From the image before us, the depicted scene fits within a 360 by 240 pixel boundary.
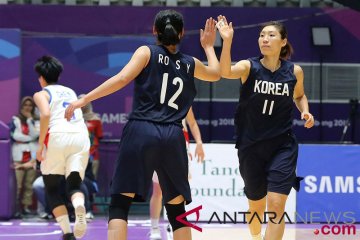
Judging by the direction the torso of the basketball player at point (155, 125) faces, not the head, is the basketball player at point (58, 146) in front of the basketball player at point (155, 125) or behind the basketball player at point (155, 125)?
in front

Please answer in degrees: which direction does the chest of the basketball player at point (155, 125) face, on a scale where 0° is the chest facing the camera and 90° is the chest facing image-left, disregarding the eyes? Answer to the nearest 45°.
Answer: approximately 180°

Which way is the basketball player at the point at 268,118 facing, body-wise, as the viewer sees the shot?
toward the camera

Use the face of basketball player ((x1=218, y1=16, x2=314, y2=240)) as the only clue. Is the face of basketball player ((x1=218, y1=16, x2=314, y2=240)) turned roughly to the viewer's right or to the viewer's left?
to the viewer's left

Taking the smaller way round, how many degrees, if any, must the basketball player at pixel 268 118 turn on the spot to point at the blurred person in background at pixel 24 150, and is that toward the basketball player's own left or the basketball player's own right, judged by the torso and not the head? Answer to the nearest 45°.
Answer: approximately 135° to the basketball player's own right

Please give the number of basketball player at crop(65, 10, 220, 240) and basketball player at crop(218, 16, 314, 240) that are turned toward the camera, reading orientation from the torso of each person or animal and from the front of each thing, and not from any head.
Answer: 1

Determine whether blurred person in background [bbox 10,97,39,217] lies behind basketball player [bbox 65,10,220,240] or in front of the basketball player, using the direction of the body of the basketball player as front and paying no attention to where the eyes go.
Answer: in front

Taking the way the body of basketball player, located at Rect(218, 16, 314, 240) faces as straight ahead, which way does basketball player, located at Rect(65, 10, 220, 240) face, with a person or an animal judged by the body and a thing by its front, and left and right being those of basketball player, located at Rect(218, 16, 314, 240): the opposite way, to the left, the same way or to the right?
the opposite way
